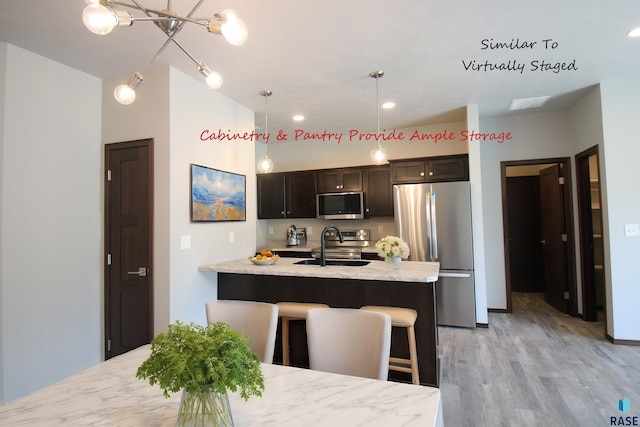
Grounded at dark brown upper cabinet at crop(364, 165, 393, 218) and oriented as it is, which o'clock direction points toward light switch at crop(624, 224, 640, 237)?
The light switch is roughly at 10 o'clock from the dark brown upper cabinet.

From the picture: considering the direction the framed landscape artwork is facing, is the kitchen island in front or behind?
in front

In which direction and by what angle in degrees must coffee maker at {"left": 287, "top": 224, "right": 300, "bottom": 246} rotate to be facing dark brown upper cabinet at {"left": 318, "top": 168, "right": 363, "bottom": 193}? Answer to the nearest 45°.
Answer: approximately 45° to its left

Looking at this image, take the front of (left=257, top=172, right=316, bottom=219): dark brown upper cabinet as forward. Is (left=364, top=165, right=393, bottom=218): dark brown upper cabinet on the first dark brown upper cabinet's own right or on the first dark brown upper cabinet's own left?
on the first dark brown upper cabinet's own left

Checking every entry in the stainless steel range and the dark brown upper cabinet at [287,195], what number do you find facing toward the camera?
2

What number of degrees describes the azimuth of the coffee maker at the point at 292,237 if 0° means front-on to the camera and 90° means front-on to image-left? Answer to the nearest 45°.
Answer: approximately 0°

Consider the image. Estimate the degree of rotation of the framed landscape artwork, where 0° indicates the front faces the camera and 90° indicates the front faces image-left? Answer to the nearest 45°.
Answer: approximately 315°

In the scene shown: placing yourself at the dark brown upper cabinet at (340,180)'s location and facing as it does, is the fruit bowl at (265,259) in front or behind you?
in front

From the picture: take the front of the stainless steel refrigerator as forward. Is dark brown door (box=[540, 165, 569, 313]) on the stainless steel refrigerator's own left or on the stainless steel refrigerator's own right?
on the stainless steel refrigerator's own left

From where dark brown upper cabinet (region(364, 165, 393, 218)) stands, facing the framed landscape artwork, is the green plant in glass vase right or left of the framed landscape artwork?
left

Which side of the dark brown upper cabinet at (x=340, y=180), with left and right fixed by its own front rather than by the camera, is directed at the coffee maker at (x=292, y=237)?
right
